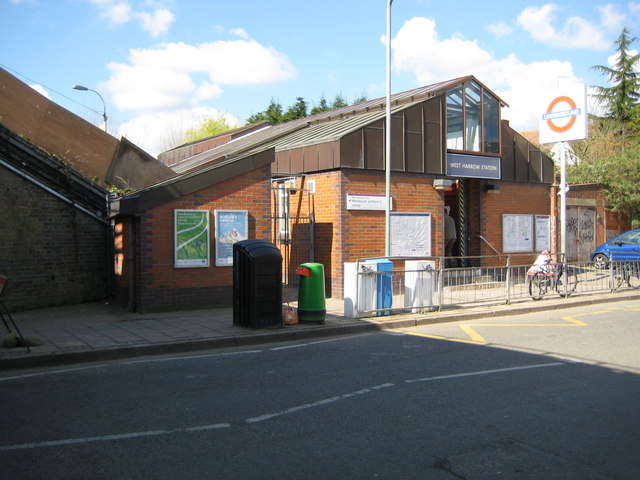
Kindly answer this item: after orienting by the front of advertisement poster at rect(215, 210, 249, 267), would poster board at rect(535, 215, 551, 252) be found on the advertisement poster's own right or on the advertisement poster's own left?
on the advertisement poster's own left

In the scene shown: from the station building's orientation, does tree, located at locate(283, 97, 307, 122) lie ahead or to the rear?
to the rear

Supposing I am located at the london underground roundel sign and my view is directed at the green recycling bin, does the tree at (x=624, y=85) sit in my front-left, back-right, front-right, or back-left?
back-right

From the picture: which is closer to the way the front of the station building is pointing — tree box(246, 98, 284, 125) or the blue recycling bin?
the blue recycling bin

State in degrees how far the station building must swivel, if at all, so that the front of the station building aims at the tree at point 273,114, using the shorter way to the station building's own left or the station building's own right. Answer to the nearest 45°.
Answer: approximately 135° to the station building's own left

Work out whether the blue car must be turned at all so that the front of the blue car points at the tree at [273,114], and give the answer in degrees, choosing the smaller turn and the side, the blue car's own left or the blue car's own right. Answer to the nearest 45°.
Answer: approximately 45° to the blue car's own right

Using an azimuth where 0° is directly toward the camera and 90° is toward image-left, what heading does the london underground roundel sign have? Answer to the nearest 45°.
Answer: approximately 45°

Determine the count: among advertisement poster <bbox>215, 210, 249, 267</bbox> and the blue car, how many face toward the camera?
1

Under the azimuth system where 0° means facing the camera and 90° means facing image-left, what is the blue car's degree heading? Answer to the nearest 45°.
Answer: approximately 90°

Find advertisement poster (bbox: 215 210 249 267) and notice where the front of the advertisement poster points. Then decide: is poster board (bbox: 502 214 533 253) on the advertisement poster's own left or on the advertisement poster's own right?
on the advertisement poster's own left

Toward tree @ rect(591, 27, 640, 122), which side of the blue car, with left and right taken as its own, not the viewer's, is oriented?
right

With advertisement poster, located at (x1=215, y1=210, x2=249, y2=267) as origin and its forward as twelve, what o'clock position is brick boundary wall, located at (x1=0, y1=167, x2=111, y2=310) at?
The brick boundary wall is roughly at 3 o'clock from the advertisement poster.

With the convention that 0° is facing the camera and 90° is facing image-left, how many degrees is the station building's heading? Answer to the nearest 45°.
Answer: approximately 315°

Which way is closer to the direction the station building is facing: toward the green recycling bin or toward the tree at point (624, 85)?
the green recycling bin
